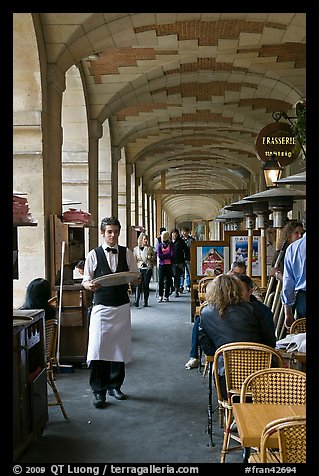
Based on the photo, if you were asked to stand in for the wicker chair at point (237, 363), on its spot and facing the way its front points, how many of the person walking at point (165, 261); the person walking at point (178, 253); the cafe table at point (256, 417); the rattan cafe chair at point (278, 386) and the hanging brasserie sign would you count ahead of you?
3

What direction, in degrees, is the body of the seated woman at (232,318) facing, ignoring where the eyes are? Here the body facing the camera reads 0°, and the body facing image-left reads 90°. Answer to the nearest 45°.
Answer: approximately 180°

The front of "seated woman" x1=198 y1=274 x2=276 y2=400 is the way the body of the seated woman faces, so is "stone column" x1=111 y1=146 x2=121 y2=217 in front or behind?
in front

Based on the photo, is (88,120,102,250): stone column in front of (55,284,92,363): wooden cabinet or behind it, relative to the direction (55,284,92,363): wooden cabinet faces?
behind

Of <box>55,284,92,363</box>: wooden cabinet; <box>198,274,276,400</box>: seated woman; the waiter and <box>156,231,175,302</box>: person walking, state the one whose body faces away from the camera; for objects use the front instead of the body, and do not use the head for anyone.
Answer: the seated woman

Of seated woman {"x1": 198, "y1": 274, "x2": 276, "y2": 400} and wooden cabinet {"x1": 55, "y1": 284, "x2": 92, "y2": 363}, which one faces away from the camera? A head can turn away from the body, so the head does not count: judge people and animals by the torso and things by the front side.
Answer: the seated woman

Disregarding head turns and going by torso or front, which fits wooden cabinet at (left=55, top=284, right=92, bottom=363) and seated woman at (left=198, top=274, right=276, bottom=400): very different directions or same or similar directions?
very different directions

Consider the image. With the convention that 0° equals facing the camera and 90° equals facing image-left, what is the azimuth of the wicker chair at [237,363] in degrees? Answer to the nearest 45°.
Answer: approximately 180°

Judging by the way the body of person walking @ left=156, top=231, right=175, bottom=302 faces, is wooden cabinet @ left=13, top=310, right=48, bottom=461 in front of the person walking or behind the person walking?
in front

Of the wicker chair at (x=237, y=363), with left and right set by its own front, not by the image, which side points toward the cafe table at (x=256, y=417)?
back

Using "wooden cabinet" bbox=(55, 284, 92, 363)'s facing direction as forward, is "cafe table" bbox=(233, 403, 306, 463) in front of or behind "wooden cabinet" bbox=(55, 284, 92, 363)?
in front

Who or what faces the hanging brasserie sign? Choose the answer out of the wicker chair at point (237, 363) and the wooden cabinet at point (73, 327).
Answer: the wicker chair

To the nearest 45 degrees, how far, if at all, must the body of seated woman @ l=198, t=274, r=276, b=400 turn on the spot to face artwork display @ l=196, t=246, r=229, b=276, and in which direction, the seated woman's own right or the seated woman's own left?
0° — they already face it
